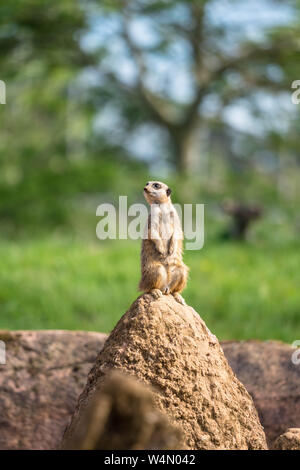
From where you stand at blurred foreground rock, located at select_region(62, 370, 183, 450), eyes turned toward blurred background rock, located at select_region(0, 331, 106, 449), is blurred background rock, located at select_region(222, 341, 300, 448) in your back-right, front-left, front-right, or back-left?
front-right

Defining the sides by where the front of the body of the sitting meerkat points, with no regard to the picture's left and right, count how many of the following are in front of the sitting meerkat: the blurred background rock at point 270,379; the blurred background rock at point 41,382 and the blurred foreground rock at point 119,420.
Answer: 1

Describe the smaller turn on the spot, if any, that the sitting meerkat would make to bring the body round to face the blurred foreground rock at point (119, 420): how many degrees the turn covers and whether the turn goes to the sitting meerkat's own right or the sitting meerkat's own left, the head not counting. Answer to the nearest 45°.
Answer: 0° — it already faces it

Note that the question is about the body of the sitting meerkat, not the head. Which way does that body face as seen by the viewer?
toward the camera

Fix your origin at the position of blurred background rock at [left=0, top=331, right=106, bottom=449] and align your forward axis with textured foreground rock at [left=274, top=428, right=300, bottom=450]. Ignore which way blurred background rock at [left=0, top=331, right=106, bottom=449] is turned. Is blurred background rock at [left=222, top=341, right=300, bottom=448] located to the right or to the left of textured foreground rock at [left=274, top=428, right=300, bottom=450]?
left
